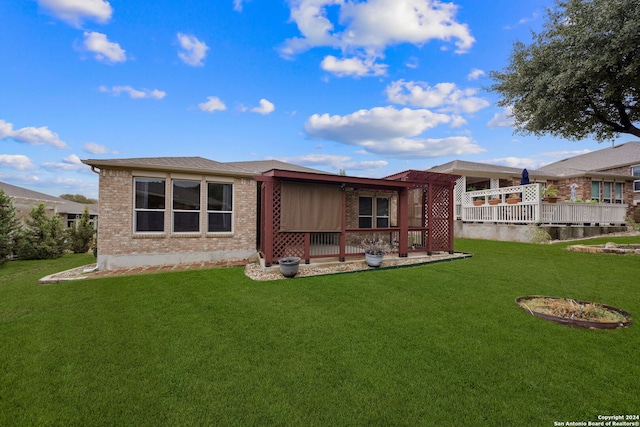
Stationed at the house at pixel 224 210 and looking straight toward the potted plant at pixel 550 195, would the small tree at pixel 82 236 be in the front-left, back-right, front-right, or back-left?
back-left

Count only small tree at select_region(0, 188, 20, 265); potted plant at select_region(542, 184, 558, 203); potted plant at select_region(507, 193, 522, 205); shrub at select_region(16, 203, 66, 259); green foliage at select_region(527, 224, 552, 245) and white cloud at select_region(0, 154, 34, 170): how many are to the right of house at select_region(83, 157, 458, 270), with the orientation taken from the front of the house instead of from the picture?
3

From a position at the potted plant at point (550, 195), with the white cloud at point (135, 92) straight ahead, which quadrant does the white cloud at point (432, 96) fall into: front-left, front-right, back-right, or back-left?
front-right
